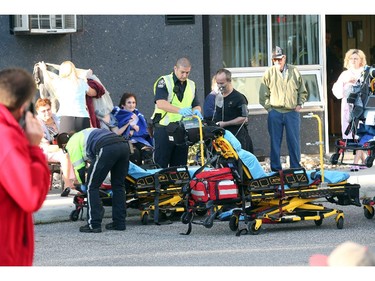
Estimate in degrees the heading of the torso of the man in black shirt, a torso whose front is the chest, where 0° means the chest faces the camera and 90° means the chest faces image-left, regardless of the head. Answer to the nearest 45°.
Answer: approximately 45°

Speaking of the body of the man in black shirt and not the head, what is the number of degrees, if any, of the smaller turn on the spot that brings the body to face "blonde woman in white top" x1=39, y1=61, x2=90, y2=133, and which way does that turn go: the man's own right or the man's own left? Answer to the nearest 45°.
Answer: approximately 45° to the man's own right

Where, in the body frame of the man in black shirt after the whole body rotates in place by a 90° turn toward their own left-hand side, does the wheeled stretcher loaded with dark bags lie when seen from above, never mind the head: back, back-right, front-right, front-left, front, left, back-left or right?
front

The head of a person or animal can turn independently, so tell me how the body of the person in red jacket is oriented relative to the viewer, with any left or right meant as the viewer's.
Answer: facing away from the viewer and to the right of the viewer

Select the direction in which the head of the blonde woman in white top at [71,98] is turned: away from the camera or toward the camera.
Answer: away from the camera

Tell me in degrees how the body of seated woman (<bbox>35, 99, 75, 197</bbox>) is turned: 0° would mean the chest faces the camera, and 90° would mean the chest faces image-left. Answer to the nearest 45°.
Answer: approximately 315°

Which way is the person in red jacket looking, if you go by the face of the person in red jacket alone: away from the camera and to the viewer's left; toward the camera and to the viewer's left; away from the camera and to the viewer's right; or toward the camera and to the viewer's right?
away from the camera and to the viewer's right
